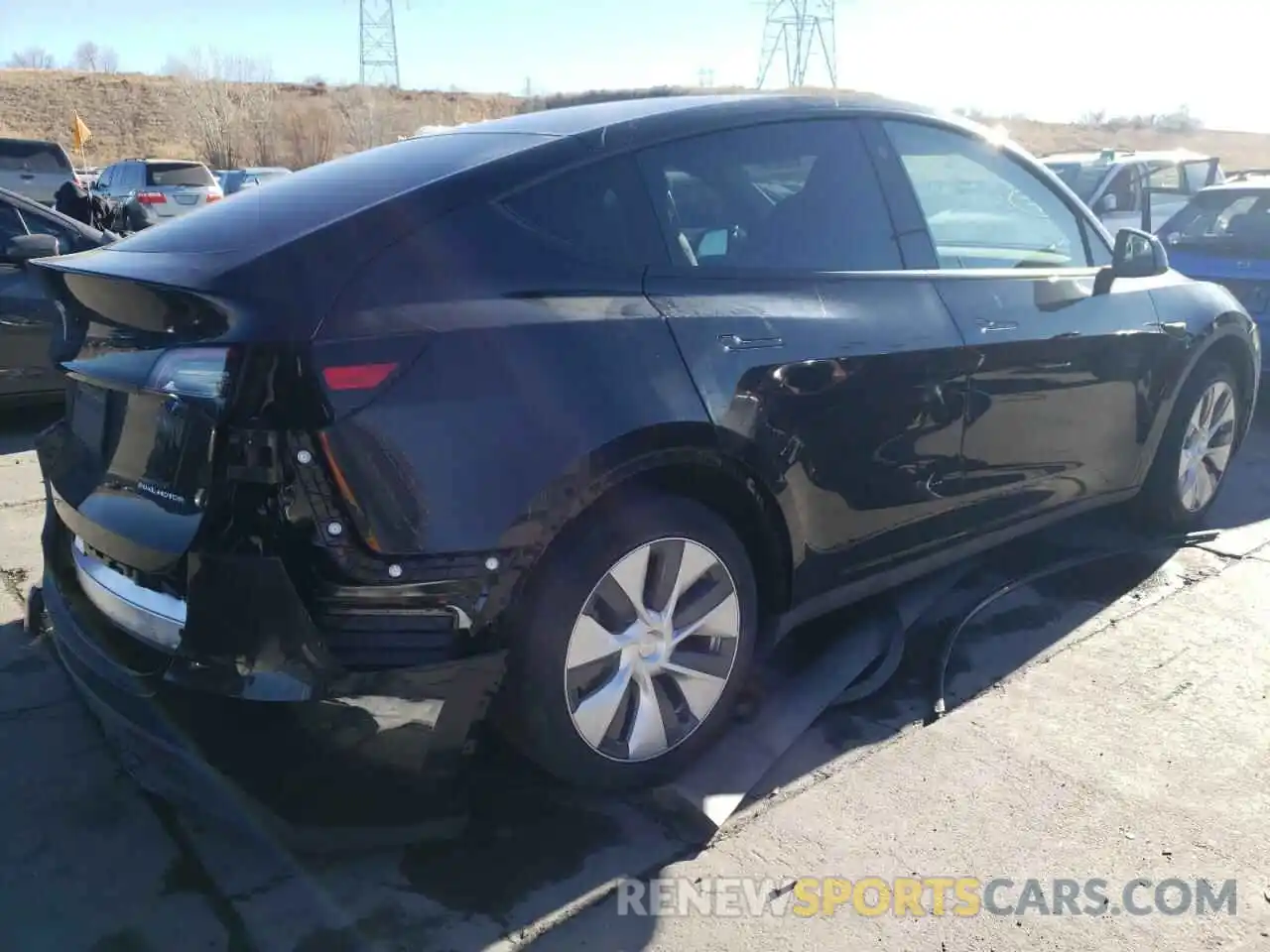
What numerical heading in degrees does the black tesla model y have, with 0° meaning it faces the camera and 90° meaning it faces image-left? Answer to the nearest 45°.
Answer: approximately 225°
